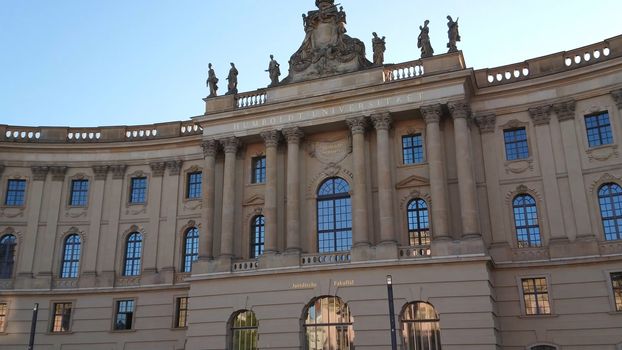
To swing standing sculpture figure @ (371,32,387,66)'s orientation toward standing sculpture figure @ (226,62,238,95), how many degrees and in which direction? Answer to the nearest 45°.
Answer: approximately 90° to its right

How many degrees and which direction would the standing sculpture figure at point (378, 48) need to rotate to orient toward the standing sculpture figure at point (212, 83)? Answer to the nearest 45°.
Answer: approximately 90° to its right

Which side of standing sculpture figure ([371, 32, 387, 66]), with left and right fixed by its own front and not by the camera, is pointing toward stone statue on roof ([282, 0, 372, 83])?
right

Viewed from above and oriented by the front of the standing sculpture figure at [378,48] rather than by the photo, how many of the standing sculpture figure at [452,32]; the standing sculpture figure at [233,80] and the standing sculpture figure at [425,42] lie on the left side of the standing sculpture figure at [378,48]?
2

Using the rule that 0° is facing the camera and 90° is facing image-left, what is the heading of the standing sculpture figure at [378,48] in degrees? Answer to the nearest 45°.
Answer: approximately 0°

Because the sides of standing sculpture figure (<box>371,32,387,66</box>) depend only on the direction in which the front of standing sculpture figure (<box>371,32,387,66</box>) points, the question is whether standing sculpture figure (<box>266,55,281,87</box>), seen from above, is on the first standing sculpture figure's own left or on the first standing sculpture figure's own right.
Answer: on the first standing sculpture figure's own right
